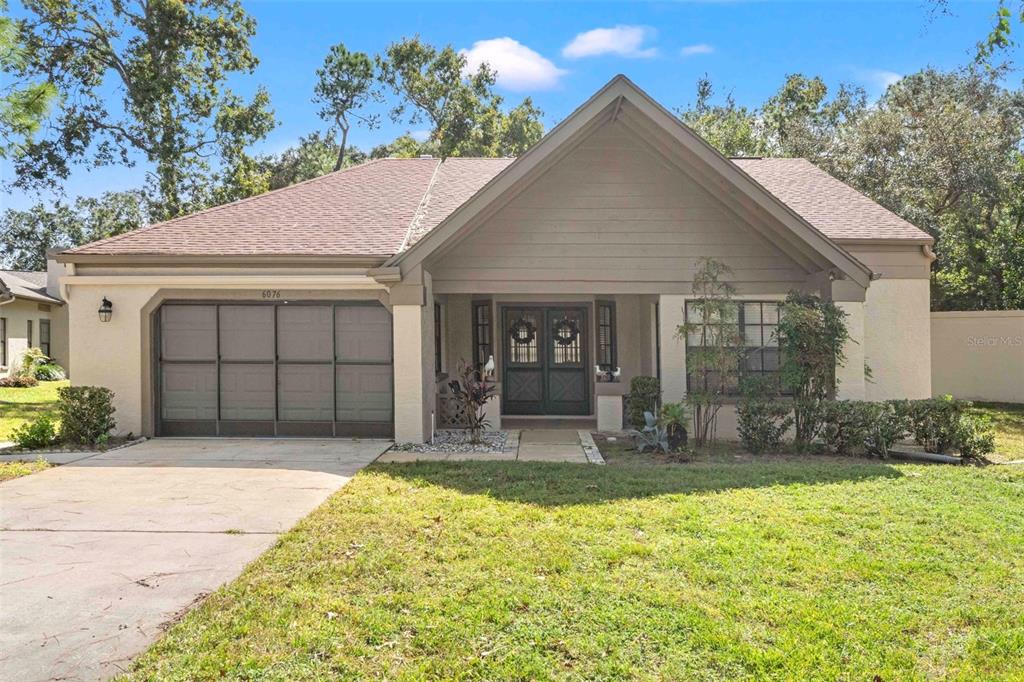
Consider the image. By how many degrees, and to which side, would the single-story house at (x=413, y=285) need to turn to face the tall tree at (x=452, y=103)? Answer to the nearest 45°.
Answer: approximately 180°

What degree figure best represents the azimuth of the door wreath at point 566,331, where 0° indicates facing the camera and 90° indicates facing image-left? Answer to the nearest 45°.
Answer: approximately 0°

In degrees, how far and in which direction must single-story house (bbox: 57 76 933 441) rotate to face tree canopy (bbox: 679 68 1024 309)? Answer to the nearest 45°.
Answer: approximately 135° to its left

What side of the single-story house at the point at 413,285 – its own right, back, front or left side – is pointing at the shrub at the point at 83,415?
right

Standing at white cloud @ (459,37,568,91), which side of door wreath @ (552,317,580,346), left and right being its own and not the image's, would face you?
back

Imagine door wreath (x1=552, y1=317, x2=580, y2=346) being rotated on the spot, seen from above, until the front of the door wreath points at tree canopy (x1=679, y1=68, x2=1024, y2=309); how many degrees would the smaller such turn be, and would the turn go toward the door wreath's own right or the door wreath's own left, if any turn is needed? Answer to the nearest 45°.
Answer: approximately 135° to the door wreath's own left

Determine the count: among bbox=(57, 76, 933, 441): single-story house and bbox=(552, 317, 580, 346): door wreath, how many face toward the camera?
2

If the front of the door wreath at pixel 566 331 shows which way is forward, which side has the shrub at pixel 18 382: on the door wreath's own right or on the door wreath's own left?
on the door wreath's own right

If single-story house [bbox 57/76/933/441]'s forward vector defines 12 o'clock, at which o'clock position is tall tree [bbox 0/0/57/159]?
The tall tree is roughly at 3 o'clock from the single-story house.

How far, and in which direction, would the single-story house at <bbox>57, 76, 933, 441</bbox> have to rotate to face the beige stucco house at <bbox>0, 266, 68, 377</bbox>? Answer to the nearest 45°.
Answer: approximately 135° to its right
